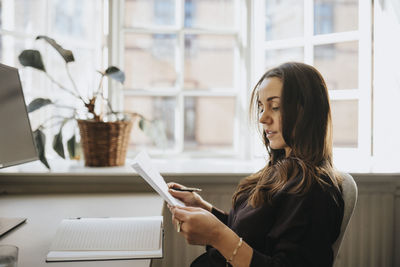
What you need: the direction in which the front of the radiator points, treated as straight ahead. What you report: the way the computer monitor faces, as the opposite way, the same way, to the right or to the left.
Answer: to the left

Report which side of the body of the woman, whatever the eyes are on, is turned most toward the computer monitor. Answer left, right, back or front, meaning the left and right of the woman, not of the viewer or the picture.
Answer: front

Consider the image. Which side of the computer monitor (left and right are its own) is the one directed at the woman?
front

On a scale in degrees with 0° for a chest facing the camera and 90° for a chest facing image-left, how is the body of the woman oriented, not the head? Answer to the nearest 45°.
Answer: approximately 90°

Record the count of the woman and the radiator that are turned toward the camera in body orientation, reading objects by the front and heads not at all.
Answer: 1

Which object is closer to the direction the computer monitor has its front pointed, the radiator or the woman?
the woman

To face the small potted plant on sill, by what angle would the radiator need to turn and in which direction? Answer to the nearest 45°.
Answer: approximately 90° to its right

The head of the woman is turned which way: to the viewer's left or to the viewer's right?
to the viewer's left

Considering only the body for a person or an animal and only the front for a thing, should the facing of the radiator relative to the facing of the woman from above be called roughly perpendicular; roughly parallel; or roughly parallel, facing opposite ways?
roughly perpendicular

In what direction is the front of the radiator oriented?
toward the camera

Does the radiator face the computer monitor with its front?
no

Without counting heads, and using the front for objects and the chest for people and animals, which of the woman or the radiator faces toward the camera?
the radiator

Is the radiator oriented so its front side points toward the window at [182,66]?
no

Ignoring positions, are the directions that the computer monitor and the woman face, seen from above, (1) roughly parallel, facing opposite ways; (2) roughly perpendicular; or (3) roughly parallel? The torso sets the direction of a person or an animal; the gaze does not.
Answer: roughly parallel, facing opposite ways
